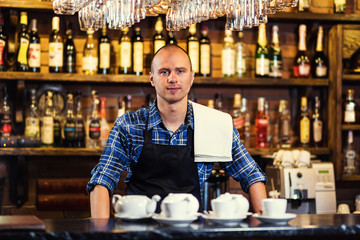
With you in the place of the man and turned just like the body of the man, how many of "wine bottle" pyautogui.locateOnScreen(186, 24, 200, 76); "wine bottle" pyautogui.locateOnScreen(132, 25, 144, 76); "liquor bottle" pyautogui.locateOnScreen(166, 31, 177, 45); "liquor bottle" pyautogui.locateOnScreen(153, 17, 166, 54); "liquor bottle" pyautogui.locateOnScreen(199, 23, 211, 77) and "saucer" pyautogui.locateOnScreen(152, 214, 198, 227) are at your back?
5

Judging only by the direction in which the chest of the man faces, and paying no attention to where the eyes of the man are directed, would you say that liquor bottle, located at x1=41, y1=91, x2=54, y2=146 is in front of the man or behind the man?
behind

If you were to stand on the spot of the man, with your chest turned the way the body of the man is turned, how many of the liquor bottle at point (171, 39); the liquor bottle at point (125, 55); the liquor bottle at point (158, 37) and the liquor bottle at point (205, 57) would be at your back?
4

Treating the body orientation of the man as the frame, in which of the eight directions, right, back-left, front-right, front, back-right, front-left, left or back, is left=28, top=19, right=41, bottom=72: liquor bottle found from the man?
back-right

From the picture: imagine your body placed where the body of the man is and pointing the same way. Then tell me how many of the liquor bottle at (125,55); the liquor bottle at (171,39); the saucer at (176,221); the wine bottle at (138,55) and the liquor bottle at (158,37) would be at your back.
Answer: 4

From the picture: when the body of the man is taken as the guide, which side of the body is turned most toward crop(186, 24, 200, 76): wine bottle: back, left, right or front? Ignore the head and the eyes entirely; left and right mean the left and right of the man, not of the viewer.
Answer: back

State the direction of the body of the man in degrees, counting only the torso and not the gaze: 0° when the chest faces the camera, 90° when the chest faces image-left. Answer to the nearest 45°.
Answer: approximately 0°

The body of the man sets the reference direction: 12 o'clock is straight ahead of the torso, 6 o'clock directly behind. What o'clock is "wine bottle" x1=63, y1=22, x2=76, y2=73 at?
The wine bottle is roughly at 5 o'clock from the man.

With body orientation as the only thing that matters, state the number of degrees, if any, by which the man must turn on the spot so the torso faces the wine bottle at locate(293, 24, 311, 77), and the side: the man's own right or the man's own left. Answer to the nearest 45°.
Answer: approximately 135° to the man's own left

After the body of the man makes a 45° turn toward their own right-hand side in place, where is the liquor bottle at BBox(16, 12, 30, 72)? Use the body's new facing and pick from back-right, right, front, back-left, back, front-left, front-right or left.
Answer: right

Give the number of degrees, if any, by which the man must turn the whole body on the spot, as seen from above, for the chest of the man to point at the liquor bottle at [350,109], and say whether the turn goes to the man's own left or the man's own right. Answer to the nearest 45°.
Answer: approximately 135° to the man's own left

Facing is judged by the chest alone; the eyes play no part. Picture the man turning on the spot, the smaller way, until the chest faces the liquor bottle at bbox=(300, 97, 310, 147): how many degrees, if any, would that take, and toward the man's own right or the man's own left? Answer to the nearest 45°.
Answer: approximately 135° to the man's own left

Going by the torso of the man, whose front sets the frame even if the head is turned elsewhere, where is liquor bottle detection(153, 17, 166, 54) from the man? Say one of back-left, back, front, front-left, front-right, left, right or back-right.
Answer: back

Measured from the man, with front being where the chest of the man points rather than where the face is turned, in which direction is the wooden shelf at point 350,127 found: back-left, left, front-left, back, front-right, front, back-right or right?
back-left

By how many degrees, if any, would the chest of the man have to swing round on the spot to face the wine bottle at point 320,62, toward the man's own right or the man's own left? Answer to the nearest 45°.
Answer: approximately 135° to the man's own left

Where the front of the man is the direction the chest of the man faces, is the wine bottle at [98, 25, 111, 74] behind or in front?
behind
